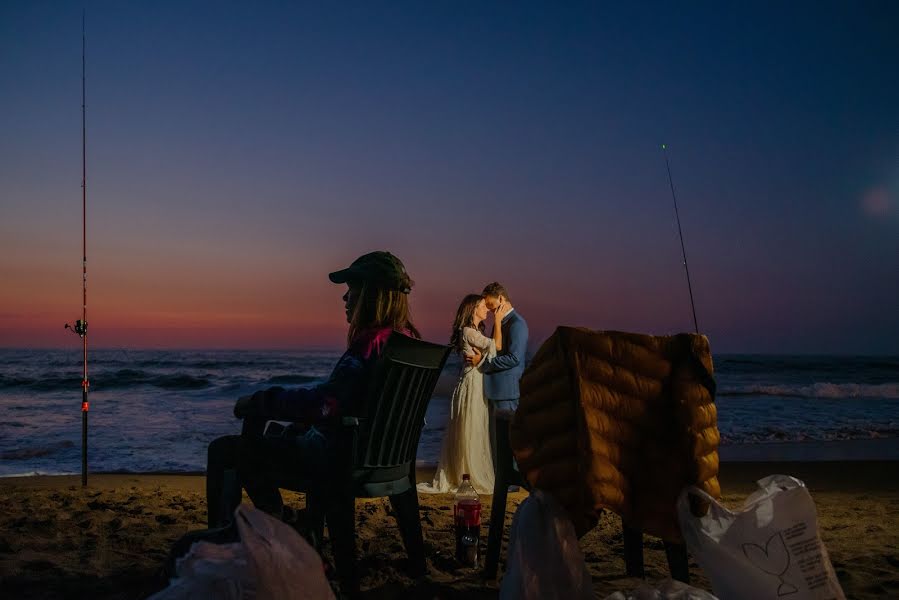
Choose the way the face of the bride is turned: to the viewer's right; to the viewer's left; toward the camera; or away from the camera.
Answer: to the viewer's right

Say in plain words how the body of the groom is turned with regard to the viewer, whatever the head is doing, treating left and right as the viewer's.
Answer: facing to the left of the viewer

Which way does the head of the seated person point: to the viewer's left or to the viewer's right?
to the viewer's left

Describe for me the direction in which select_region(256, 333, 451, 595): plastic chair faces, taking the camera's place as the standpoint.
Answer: facing away from the viewer and to the left of the viewer

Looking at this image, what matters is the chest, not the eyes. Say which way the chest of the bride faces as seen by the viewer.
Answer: to the viewer's right

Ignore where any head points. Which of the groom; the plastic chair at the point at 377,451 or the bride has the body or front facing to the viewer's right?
the bride

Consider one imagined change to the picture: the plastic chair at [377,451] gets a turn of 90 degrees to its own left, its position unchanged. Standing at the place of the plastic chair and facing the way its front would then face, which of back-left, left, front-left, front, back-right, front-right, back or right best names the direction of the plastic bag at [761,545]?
left

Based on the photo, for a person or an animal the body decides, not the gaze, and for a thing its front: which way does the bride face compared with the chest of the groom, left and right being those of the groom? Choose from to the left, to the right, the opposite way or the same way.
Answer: the opposite way

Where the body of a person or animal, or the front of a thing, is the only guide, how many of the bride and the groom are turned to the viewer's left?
1

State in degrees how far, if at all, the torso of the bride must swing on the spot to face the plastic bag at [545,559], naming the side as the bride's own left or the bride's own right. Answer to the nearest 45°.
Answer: approximately 90° to the bride's own right
